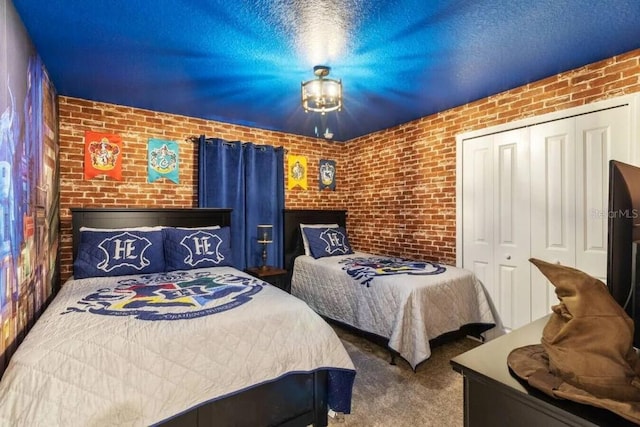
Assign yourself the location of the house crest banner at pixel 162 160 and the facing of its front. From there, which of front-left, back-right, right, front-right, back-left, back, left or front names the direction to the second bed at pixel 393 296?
front-left

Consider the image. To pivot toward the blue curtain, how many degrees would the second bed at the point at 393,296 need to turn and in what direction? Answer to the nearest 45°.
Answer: approximately 135° to its right

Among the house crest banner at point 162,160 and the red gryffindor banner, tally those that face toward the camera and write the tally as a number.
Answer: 2

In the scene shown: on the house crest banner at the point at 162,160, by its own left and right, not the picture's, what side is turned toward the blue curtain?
left

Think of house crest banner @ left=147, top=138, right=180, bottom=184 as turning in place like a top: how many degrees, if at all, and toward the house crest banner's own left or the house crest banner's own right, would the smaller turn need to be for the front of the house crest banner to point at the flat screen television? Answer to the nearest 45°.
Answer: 0° — it already faces it

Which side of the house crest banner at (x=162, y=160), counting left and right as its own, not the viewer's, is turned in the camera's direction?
front

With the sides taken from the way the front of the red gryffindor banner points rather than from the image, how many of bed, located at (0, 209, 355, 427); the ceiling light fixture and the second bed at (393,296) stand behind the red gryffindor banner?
0

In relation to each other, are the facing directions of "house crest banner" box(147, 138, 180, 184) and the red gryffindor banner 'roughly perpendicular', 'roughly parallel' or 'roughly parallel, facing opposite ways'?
roughly parallel

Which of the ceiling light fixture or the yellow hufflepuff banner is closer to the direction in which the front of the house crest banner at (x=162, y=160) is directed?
the ceiling light fixture

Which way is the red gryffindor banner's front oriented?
toward the camera

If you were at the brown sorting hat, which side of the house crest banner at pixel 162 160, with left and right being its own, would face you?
front

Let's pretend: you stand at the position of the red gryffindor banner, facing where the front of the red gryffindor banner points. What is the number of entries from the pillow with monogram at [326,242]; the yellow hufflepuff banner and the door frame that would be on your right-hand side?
0

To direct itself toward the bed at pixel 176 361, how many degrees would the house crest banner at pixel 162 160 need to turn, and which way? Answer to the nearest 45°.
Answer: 0° — it already faces it

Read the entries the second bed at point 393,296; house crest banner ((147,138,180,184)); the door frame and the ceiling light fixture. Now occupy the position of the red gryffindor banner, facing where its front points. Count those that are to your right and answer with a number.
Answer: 0

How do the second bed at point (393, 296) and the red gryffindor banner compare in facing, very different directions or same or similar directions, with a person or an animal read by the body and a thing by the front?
same or similar directions

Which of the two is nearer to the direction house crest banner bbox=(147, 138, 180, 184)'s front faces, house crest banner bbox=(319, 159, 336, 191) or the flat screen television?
the flat screen television

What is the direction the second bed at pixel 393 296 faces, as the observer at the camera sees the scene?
facing the viewer and to the right of the viewer
